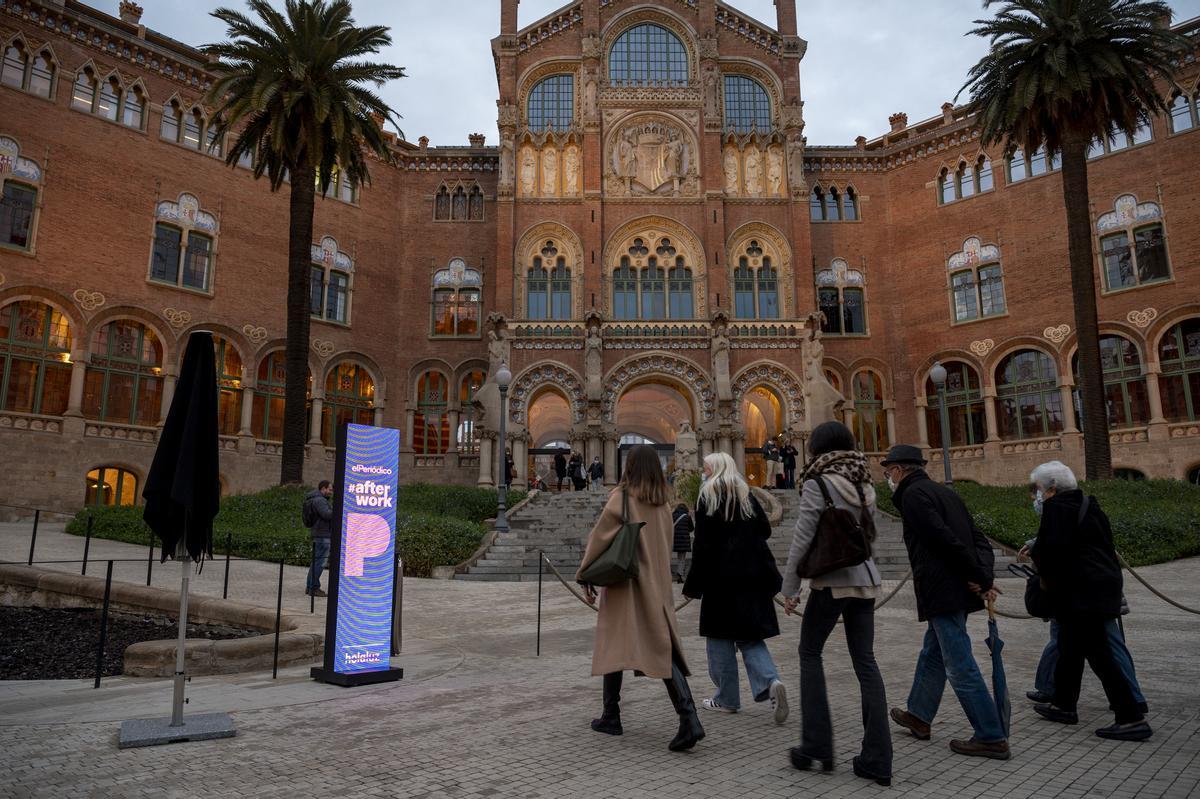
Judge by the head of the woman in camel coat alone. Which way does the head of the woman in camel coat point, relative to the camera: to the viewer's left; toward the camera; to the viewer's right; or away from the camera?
away from the camera

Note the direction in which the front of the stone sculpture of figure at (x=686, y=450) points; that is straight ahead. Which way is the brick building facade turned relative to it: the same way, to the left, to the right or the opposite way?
the same way

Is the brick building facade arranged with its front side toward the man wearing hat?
yes

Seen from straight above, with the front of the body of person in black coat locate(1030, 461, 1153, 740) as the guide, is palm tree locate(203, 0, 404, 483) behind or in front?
in front

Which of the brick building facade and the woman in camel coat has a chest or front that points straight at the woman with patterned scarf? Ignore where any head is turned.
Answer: the brick building facade

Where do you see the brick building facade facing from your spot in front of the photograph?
facing the viewer

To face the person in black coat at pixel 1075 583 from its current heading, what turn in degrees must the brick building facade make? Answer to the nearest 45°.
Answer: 0° — it already faces them

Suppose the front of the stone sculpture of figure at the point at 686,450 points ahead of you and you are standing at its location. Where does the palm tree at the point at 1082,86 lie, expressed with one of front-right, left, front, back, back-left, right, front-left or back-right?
left

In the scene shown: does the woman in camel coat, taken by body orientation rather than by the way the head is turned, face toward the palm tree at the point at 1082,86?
no

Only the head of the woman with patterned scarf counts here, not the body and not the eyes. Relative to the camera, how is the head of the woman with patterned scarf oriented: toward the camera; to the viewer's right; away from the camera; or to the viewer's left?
away from the camera

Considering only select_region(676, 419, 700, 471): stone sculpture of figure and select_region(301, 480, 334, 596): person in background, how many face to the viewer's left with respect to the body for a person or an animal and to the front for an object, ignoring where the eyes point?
0

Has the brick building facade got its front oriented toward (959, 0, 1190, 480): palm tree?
no

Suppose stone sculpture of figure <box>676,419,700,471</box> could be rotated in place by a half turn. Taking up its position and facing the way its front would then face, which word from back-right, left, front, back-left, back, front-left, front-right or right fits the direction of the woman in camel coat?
back

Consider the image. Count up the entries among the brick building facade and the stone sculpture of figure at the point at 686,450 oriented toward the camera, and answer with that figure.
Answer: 2

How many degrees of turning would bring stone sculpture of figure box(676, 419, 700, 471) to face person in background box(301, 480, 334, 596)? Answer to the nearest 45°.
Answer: approximately 45° to its right
